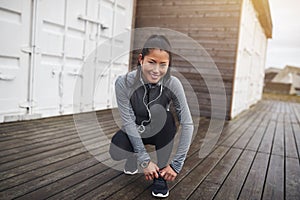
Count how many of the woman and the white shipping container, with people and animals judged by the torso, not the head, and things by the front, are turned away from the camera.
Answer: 0

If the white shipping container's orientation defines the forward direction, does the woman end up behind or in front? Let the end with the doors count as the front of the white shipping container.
in front

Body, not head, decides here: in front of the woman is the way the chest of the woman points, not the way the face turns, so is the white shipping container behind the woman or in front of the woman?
behind

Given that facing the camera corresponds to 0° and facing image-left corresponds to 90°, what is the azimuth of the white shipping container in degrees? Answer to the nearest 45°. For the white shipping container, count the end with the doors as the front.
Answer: approximately 315°

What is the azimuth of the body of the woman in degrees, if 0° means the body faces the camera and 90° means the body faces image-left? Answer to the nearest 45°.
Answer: approximately 0°
